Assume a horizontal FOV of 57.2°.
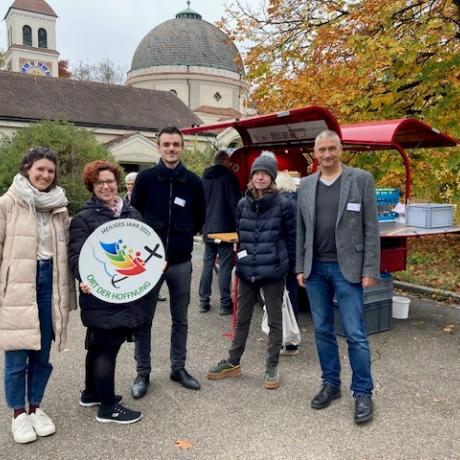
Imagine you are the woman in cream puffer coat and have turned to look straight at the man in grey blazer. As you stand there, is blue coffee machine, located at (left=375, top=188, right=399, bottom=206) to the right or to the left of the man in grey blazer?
left

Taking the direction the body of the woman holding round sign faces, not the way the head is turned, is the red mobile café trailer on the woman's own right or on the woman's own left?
on the woman's own left

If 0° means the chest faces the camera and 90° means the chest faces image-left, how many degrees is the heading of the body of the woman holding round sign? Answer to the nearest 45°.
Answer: approximately 315°

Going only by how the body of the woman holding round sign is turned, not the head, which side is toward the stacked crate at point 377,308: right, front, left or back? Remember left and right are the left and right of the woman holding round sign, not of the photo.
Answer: left

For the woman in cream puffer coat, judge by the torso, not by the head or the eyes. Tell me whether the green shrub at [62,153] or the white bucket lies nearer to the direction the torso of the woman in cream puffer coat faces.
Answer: the white bucket

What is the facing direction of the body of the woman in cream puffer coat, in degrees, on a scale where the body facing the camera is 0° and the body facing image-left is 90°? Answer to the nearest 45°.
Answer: approximately 315°

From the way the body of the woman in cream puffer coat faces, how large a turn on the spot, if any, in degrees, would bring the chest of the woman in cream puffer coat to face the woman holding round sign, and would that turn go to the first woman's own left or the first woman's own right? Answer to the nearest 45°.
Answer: approximately 45° to the first woman's own left

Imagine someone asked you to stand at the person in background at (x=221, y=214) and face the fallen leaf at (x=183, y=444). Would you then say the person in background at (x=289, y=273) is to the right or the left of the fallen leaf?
left
